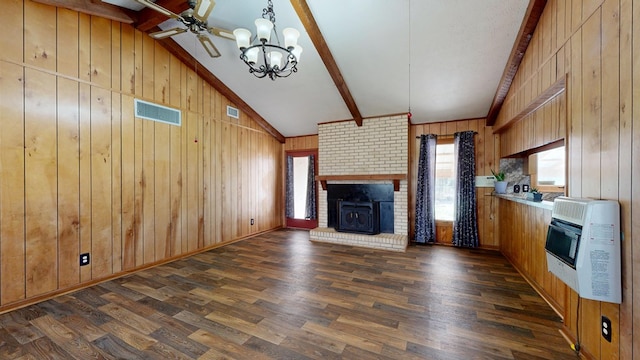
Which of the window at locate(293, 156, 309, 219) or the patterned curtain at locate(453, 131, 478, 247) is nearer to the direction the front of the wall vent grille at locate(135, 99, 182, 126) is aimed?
the patterned curtain

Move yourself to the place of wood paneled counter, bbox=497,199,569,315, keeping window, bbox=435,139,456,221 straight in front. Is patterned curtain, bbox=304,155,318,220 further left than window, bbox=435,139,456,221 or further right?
left

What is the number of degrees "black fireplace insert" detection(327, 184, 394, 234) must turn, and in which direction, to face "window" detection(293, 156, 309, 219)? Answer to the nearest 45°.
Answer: approximately 135° to its right

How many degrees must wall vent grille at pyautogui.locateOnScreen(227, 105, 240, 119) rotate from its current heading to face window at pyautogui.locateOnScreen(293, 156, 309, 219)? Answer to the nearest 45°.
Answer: approximately 90° to its left

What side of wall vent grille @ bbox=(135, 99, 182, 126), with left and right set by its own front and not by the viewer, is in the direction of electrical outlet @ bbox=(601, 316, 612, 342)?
front

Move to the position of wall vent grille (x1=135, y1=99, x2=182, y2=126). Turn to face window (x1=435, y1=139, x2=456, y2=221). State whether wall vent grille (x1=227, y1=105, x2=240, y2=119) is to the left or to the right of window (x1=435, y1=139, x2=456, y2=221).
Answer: left

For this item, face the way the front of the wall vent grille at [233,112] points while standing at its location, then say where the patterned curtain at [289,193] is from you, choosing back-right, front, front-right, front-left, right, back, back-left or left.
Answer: left

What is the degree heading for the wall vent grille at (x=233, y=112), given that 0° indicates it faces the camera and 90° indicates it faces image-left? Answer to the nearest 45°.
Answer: approximately 315°

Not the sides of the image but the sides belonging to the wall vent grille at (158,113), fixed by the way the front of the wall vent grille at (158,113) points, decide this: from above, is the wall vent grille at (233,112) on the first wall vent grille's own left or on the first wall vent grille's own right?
on the first wall vent grille's own left

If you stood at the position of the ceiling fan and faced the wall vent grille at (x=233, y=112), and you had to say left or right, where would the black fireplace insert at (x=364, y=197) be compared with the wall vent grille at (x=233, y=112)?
right

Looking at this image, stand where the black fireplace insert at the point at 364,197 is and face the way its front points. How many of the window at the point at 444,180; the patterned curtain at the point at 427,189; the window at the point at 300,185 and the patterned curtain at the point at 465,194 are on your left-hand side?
3

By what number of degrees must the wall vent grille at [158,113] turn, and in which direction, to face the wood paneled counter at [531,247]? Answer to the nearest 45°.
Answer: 0° — it already faces it

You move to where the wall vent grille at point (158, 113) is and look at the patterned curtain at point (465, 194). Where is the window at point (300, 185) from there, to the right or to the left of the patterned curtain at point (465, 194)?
left

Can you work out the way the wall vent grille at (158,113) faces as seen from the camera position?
facing the viewer and to the right of the viewer

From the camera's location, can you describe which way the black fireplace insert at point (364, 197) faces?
facing the viewer

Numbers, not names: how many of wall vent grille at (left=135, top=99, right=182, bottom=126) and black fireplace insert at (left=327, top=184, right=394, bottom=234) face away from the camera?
0

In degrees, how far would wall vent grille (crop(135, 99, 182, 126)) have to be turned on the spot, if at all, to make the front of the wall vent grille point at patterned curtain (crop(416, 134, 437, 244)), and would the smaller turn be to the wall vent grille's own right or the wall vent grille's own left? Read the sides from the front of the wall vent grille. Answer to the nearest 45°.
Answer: approximately 45° to the wall vent grille's own left

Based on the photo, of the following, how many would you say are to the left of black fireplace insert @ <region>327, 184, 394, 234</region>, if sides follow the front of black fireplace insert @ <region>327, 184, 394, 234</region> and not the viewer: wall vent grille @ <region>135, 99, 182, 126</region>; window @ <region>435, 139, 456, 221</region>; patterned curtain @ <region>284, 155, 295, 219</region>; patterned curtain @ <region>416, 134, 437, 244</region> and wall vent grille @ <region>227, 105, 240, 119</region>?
2

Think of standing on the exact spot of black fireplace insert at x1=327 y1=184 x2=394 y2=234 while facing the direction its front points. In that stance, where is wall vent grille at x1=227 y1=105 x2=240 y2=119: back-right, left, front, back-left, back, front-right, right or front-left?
right
